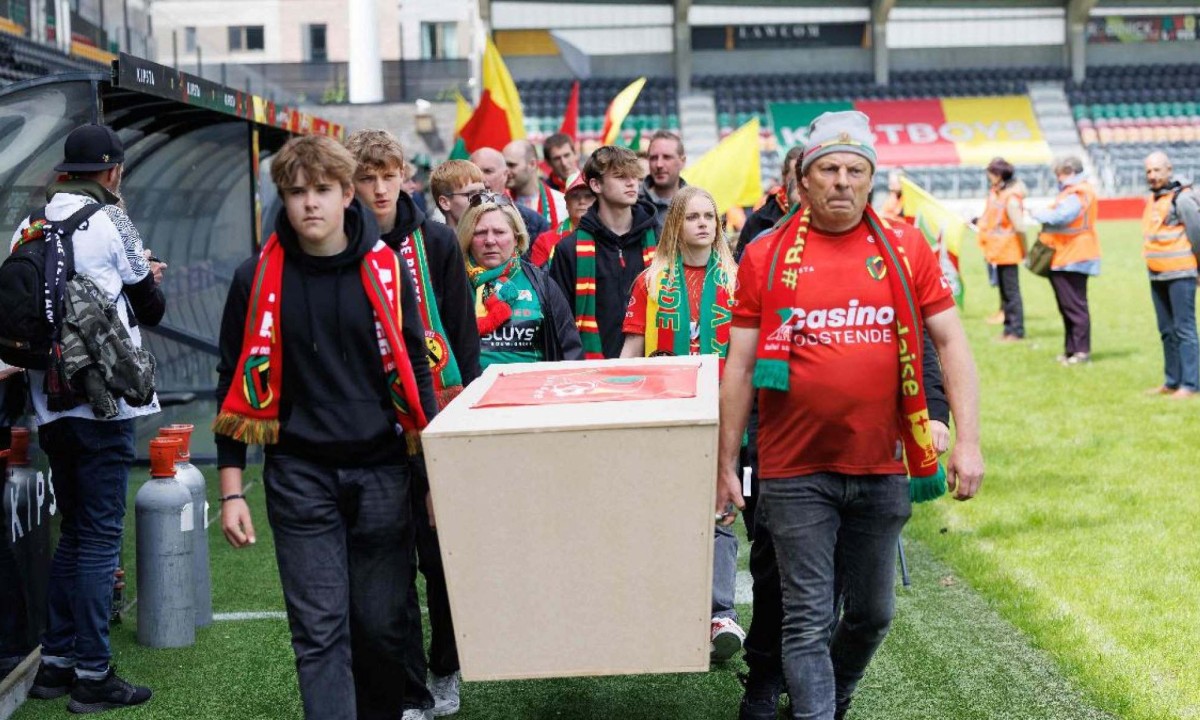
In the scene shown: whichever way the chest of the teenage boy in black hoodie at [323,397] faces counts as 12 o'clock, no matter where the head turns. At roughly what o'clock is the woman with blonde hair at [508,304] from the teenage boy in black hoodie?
The woman with blonde hair is roughly at 7 o'clock from the teenage boy in black hoodie.

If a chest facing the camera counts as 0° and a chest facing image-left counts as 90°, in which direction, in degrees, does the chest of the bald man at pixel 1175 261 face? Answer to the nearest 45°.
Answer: approximately 45°

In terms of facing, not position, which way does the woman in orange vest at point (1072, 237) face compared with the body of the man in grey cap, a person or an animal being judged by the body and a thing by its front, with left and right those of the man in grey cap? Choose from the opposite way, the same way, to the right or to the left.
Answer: to the right

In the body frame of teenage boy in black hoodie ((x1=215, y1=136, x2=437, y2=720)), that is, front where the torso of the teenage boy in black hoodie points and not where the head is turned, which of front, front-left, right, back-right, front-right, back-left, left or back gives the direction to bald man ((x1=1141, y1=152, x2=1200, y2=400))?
back-left

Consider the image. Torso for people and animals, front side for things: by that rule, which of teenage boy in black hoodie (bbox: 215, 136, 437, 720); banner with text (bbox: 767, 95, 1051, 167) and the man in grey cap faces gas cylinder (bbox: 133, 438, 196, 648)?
the banner with text

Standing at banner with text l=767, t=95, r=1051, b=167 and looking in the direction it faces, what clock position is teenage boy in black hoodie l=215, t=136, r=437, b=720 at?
The teenage boy in black hoodie is roughly at 12 o'clock from the banner with text.

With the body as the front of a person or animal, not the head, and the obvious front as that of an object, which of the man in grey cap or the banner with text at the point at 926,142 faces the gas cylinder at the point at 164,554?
the banner with text

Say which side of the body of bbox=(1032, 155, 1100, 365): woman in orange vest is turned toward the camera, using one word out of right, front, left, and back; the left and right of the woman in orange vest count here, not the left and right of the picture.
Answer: left
